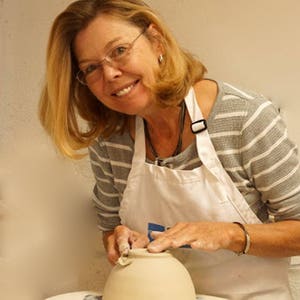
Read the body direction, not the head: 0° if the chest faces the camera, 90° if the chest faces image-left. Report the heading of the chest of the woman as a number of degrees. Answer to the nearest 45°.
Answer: approximately 45°
